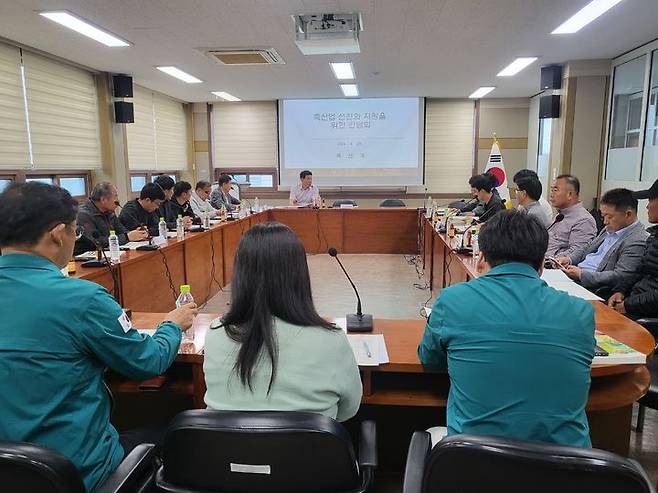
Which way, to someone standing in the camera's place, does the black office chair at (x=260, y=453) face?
facing away from the viewer

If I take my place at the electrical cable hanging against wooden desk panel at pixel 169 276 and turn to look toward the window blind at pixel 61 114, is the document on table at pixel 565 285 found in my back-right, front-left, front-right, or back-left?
back-right

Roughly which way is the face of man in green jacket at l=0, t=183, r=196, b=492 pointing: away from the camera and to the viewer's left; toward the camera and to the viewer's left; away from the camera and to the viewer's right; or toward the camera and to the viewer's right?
away from the camera and to the viewer's right

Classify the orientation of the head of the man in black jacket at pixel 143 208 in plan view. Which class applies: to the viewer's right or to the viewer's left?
to the viewer's right

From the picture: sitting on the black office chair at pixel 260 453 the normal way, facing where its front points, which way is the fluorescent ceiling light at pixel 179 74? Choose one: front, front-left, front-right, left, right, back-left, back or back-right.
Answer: front

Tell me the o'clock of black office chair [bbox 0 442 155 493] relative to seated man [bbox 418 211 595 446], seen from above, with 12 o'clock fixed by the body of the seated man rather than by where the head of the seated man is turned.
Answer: The black office chair is roughly at 8 o'clock from the seated man.

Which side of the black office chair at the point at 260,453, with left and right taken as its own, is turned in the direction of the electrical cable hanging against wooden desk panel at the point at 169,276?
front

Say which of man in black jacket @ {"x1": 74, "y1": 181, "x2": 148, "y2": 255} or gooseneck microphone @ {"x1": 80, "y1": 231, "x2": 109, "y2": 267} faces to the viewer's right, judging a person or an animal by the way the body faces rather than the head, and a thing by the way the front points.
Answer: the man in black jacket

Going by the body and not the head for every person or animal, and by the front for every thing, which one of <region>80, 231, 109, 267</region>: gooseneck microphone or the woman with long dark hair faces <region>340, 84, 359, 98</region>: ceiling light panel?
the woman with long dark hair

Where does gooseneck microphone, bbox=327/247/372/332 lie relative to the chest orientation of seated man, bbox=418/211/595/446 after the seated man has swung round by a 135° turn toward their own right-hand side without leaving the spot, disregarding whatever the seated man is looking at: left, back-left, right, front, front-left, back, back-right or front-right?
back

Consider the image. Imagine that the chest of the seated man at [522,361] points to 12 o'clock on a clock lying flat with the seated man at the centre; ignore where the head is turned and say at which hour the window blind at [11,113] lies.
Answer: The window blind is roughly at 10 o'clock from the seated man.

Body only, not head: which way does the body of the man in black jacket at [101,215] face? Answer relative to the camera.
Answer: to the viewer's right

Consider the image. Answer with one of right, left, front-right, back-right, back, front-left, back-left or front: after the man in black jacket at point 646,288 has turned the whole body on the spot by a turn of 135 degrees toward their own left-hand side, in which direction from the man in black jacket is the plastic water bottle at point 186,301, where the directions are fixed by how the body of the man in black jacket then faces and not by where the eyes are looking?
right

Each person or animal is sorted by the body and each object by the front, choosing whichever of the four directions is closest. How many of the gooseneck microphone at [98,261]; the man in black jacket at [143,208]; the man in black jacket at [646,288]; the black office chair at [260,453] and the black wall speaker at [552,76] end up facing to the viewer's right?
1

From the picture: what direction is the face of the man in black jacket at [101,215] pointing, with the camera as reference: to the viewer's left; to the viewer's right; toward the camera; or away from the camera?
to the viewer's right

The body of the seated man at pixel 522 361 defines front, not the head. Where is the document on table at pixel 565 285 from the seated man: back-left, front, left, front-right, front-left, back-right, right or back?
front

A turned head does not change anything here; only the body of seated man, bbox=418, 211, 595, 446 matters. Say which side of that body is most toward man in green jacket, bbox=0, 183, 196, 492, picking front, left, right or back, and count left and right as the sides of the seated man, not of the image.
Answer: left

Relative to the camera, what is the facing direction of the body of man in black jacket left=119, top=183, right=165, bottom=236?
to the viewer's right

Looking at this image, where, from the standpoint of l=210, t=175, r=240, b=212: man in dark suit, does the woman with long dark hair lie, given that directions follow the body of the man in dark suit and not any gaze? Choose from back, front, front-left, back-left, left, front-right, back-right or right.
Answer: front-right

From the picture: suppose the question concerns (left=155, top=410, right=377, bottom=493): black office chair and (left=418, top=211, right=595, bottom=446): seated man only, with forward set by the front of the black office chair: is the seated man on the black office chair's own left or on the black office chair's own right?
on the black office chair's own right

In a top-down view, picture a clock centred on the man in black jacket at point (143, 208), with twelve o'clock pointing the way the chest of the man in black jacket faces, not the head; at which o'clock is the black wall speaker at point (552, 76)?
The black wall speaker is roughly at 12 o'clock from the man in black jacket.

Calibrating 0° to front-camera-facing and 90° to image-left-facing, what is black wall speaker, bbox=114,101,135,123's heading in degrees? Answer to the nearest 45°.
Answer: approximately 315°

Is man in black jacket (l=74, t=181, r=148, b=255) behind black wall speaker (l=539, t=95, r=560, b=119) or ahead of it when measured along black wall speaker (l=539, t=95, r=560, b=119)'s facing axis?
ahead
